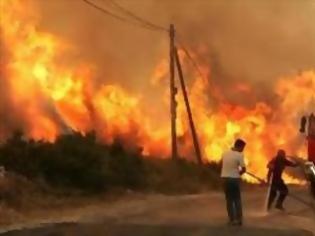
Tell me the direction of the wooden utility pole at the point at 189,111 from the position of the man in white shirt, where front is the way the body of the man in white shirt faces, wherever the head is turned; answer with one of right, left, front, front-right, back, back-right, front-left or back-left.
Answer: front-left

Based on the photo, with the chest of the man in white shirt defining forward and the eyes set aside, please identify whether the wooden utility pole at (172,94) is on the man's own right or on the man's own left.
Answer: on the man's own left

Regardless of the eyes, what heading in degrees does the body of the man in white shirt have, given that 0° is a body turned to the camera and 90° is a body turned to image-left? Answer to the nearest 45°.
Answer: approximately 225°
